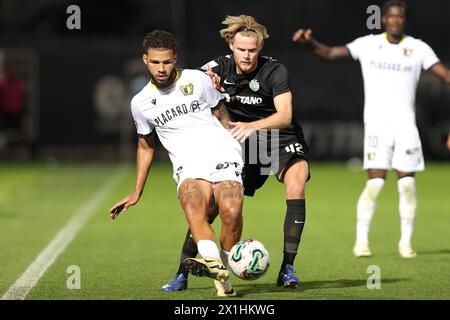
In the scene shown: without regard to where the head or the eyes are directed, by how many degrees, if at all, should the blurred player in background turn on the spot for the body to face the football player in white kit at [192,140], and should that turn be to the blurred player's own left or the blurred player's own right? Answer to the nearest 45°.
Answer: approximately 45° to the blurred player's own right

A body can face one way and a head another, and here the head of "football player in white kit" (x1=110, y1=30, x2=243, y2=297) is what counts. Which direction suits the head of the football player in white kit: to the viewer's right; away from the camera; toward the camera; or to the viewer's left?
toward the camera

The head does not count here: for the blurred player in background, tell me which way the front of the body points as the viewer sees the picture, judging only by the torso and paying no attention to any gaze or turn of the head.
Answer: toward the camera

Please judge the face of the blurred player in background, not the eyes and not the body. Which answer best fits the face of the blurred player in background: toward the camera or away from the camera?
toward the camera

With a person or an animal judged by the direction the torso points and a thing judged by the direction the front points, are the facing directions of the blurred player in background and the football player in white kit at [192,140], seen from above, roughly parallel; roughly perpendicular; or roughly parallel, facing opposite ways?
roughly parallel

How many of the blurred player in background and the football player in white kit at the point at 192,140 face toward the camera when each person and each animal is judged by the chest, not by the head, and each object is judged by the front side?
2

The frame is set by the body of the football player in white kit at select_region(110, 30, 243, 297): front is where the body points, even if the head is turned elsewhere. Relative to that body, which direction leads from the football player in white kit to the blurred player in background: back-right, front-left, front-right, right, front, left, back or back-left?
back-left

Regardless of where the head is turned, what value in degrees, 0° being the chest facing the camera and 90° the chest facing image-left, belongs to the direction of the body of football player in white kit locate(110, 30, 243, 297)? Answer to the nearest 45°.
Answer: approximately 0°

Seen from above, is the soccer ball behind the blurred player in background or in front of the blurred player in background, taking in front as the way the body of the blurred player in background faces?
in front
